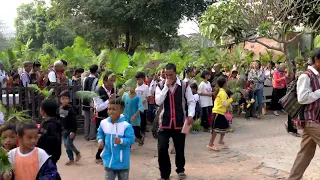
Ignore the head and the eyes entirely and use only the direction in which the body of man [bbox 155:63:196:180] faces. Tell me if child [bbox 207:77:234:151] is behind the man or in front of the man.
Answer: behind

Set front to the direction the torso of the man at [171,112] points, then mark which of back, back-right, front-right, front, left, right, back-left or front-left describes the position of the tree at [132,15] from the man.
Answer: back

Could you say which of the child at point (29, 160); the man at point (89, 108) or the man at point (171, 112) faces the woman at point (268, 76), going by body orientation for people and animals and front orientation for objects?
the man at point (89, 108)
